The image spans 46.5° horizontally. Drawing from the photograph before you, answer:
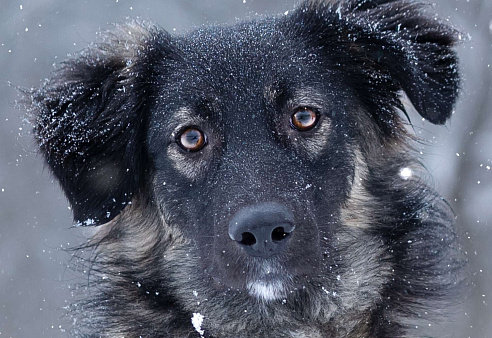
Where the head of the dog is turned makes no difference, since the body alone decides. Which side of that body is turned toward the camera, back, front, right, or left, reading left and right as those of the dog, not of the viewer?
front
